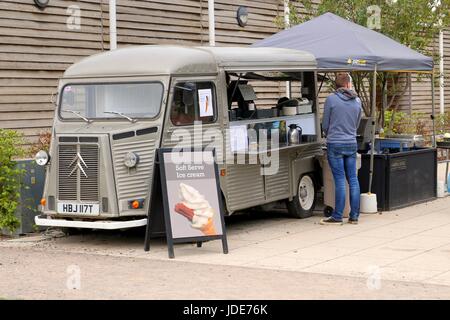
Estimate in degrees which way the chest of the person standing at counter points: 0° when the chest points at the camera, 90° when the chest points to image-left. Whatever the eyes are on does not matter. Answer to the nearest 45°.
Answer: approximately 135°

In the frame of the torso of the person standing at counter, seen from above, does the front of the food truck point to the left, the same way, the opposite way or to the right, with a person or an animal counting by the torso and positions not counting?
to the left

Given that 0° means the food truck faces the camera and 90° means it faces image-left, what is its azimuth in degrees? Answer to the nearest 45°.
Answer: approximately 45°

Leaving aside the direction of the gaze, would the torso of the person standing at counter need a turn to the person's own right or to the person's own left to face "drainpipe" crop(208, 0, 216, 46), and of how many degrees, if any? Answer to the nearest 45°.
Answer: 0° — they already face it

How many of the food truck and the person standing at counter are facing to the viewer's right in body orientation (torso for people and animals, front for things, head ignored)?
0

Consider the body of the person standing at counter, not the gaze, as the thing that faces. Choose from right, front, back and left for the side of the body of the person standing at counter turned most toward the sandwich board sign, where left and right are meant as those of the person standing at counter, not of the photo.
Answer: left

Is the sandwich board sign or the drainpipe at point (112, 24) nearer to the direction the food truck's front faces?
the sandwich board sign

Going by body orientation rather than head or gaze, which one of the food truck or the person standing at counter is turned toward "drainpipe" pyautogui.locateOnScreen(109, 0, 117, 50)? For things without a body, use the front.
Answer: the person standing at counter

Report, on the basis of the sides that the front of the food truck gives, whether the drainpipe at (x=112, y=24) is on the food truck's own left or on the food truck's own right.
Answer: on the food truck's own right

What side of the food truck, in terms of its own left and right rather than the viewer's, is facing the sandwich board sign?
left

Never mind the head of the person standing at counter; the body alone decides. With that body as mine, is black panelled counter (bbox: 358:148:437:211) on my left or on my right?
on my right

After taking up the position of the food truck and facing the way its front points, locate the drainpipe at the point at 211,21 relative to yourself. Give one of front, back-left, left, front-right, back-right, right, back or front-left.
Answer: back-right

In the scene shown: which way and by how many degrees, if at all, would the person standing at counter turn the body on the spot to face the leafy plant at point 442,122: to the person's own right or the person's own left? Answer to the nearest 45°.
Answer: approximately 45° to the person's own right
